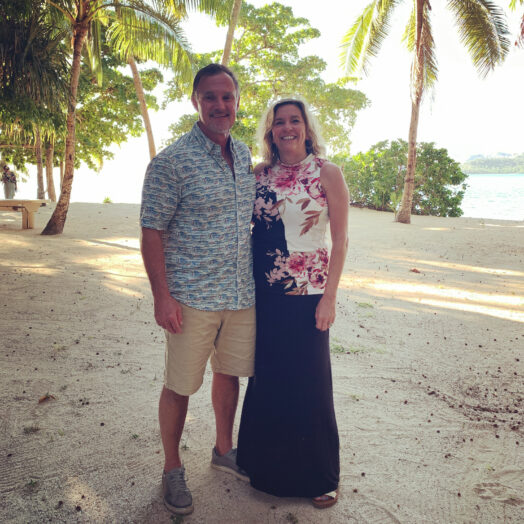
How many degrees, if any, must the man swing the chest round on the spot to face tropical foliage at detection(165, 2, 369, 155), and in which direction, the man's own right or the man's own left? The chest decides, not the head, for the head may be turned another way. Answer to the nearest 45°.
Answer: approximately 135° to the man's own left

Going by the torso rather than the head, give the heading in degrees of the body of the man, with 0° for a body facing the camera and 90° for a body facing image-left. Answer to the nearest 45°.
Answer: approximately 315°

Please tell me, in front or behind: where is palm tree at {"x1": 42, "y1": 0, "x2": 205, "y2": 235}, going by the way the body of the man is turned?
behind

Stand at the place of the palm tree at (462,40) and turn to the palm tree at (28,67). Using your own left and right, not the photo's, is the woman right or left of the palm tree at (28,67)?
left

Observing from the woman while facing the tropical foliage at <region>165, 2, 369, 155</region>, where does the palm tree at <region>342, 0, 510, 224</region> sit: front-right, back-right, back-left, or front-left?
front-right

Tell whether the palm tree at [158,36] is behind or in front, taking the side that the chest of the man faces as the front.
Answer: behind

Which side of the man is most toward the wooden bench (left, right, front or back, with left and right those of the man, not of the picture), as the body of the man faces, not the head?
back
